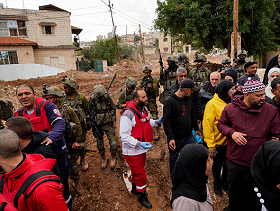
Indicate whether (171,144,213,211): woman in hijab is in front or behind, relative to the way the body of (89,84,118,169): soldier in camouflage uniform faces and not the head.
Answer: in front
